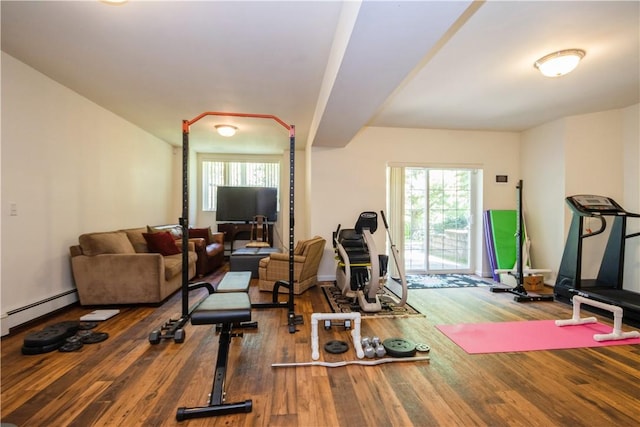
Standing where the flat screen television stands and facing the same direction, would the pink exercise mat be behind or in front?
in front

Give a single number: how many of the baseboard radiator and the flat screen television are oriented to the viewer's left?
0

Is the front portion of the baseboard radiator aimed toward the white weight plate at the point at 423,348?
yes

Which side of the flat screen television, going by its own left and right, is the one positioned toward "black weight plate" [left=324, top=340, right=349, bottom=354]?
front

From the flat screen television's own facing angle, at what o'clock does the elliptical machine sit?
The elliptical machine is roughly at 11 o'clock from the flat screen television.

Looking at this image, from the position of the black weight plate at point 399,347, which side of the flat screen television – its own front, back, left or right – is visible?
front

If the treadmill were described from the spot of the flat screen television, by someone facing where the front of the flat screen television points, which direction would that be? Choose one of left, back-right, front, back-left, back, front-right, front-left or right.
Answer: front-left

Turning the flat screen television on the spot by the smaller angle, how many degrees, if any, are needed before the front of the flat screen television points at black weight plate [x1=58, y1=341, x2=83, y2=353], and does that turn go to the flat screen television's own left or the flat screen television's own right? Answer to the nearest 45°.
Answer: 0° — it already faces it

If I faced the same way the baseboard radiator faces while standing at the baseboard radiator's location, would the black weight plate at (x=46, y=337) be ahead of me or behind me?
ahead

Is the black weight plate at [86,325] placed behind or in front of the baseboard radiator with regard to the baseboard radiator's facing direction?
in front

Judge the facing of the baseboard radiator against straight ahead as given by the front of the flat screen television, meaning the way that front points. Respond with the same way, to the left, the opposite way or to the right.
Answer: to the left

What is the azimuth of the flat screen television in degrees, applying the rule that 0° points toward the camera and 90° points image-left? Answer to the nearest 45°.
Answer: approximately 0°

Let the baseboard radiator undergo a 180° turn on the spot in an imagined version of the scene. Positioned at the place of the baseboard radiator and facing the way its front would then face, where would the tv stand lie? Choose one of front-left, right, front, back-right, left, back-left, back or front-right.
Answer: right

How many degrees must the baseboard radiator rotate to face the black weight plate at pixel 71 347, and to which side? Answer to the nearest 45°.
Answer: approximately 45° to its right

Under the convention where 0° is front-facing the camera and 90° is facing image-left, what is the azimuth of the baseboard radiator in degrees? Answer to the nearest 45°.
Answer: approximately 315°

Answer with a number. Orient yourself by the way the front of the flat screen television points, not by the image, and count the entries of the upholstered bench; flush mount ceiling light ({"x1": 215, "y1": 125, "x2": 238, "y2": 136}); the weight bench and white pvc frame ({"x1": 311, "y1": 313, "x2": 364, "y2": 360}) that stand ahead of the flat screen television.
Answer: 4

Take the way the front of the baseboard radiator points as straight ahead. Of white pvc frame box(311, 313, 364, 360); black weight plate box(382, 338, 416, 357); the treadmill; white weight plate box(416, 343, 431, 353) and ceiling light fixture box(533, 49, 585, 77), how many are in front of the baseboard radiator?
5
